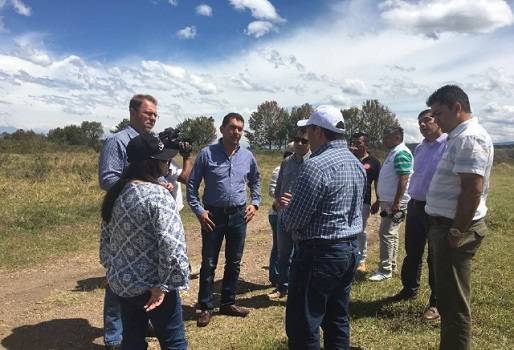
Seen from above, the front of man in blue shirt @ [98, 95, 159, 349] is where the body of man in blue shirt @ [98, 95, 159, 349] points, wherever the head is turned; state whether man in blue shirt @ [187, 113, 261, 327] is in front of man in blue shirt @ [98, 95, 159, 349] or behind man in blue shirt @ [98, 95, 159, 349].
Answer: in front

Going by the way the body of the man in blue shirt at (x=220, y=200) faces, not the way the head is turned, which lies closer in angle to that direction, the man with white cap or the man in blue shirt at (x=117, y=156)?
the man with white cap

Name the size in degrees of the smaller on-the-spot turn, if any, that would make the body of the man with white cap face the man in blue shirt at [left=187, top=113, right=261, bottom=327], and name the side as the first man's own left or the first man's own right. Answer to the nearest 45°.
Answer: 0° — they already face them

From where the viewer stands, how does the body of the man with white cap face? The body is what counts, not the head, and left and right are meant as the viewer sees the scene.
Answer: facing away from the viewer and to the left of the viewer

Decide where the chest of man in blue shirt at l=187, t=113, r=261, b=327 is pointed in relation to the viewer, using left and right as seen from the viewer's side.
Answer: facing the viewer

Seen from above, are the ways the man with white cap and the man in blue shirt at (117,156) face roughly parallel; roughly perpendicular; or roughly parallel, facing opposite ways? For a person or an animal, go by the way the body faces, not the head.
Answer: roughly perpendicular

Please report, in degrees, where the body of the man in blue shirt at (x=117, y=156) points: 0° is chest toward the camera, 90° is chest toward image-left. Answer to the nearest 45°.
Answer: approximately 270°

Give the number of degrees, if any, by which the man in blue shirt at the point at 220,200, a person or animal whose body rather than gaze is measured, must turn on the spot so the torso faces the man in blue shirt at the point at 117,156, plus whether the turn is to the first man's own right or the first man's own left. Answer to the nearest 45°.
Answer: approximately 45° to the first man's own right

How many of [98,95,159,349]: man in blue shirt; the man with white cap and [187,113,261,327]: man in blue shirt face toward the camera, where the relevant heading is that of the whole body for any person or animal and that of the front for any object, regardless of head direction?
1

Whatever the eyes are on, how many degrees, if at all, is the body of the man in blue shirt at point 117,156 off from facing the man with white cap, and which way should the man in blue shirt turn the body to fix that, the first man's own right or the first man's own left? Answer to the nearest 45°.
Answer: approximately 45° to the first man's own right

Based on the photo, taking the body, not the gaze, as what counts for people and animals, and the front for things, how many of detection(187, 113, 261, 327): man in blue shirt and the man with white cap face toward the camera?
1

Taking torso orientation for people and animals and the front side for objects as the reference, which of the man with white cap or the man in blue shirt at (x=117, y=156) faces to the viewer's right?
the man in blue shirt

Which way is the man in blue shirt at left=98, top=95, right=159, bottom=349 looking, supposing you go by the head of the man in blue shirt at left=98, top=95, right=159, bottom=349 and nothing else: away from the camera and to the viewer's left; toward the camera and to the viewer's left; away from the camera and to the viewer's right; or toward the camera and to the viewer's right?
toward the camera and to the viewer's right

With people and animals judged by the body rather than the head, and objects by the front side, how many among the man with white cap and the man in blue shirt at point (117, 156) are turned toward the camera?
0

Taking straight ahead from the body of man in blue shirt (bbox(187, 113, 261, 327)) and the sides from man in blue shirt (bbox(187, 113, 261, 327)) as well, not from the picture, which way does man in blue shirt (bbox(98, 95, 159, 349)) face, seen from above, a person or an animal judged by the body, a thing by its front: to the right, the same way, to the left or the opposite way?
to the left
